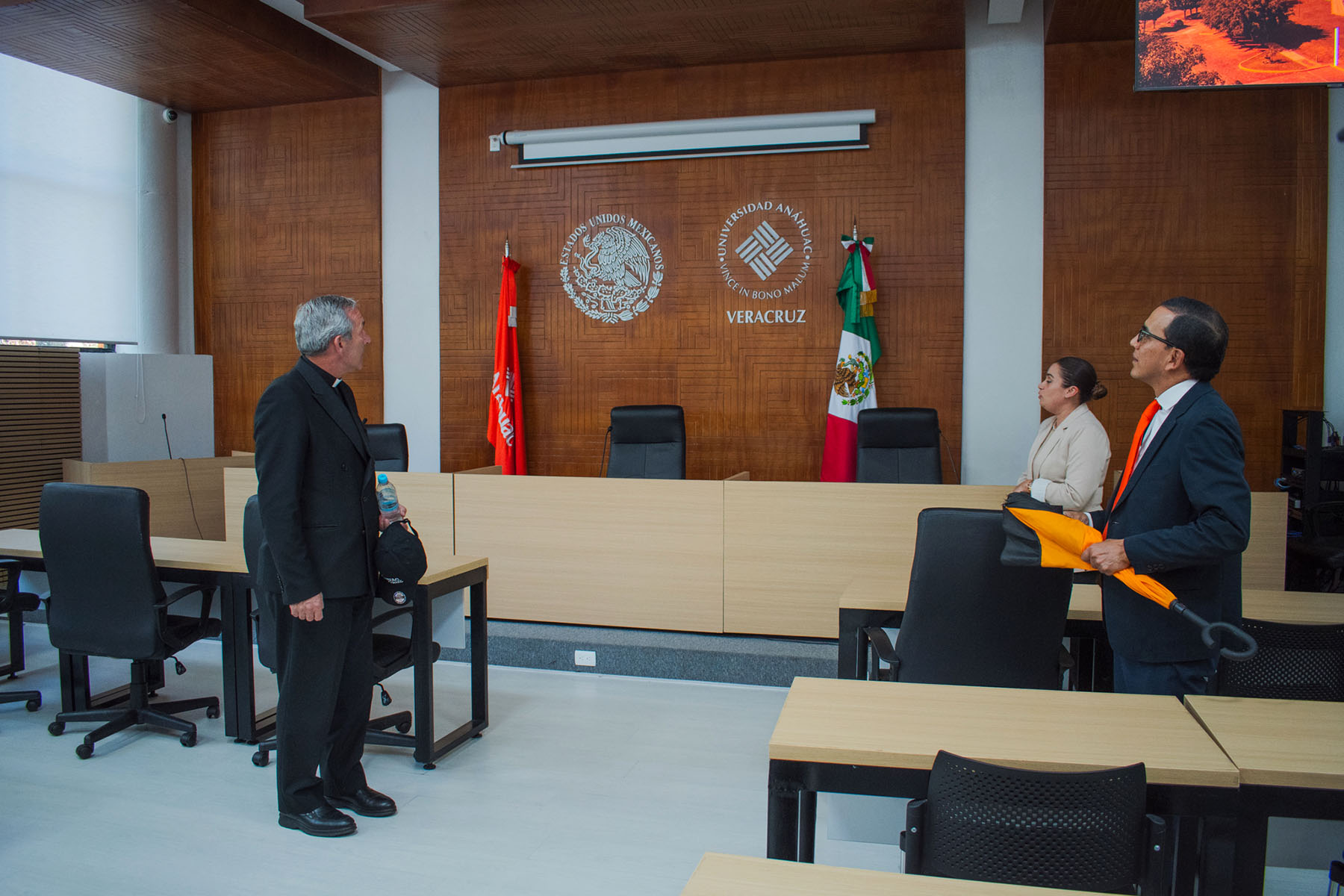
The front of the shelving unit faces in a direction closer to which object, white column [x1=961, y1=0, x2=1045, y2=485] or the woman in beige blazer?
the woman in beige blazer

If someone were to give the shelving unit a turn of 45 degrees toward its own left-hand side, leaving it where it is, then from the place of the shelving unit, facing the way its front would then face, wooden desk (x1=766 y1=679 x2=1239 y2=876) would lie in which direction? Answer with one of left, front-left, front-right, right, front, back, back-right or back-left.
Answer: front

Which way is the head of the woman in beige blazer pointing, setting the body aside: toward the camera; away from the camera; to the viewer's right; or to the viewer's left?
to the viewer's left

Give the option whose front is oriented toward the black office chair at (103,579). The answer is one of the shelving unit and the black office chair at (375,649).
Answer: the shelving unit

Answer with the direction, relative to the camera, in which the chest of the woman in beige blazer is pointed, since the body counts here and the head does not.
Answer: to the viewer's left

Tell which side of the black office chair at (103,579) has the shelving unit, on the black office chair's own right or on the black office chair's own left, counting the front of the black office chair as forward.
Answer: on the black office chair's own right

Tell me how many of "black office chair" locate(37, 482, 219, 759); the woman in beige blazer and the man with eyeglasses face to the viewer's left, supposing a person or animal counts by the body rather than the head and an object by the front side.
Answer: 2

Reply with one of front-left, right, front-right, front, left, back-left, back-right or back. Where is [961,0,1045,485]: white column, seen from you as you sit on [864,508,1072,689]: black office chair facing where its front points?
front-right

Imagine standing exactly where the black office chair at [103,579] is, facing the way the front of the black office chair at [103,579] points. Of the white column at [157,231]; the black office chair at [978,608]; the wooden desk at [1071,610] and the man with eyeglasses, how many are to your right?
3

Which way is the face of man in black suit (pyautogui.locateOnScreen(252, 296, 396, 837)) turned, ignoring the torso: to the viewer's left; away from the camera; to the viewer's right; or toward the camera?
to the viewer's right

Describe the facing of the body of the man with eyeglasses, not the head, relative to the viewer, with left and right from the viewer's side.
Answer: facing to the left of the viewer

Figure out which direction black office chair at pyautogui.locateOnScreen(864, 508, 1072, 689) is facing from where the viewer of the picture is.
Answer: facing away from the viewer and to the left of the viewer

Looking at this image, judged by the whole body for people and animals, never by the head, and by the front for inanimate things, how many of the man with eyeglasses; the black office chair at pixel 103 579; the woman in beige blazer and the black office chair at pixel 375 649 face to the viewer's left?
2

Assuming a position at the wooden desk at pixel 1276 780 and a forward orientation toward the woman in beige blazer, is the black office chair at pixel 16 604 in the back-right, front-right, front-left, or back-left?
front-left

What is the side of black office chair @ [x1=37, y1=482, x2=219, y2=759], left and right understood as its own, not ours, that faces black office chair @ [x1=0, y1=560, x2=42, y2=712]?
left

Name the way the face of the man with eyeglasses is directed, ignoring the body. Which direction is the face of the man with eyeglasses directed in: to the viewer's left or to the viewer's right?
to the viewer's left

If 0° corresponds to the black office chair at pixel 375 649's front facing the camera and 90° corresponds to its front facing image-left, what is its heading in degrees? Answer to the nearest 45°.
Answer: approximately 225°

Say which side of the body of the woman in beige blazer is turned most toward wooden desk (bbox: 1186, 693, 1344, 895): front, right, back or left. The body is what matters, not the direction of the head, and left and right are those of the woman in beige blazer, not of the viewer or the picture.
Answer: left

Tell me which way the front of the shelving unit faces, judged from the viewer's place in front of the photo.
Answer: facing the viewer and to the left of the viewer

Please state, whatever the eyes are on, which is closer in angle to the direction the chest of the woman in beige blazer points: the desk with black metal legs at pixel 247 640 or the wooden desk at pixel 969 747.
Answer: the desk with black metal legs
